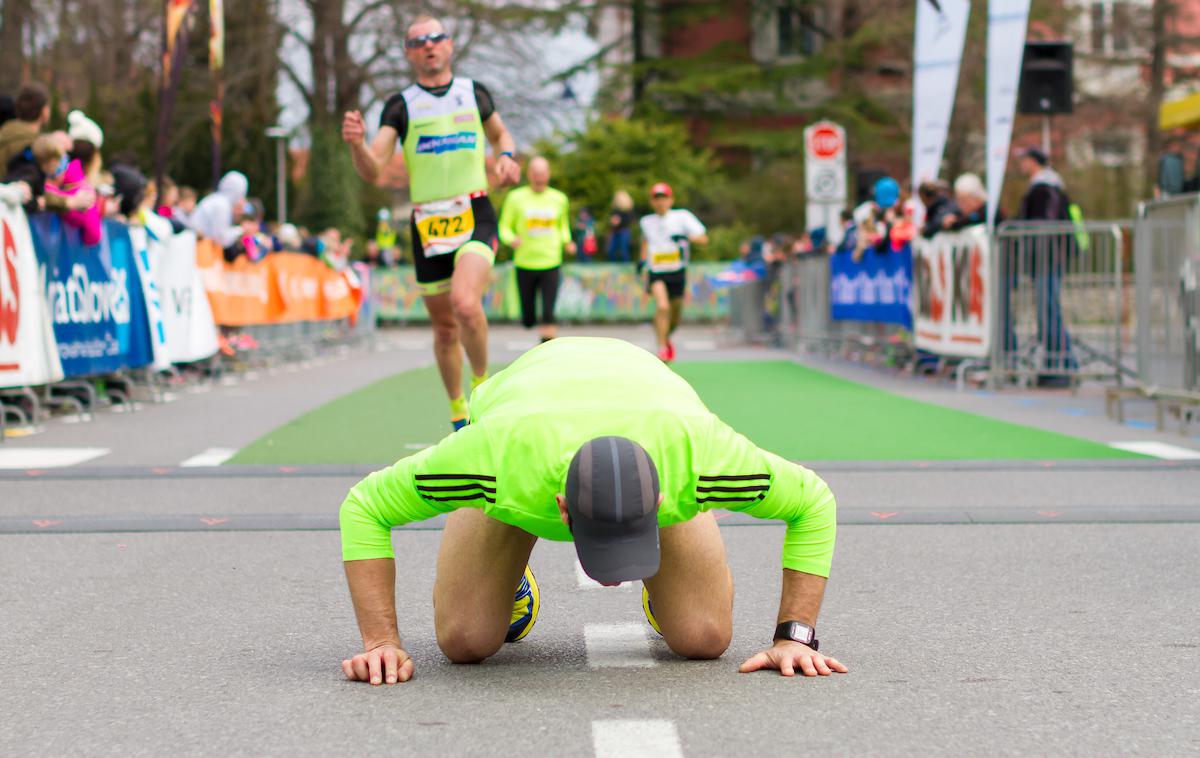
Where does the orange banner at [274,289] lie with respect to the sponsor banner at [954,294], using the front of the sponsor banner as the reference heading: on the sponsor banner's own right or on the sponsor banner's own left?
on the sponsor banner's own right

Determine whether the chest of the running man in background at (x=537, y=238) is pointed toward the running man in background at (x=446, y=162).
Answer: yes

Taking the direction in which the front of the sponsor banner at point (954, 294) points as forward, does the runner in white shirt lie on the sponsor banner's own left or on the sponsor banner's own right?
on the sponsor banner's own right

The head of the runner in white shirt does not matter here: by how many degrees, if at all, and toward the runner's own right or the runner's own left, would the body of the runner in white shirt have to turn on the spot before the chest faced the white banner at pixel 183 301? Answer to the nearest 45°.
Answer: approximately 45° to the runner's own right

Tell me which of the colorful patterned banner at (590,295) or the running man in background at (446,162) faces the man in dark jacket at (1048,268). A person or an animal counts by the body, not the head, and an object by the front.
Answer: the colorful patterned banner

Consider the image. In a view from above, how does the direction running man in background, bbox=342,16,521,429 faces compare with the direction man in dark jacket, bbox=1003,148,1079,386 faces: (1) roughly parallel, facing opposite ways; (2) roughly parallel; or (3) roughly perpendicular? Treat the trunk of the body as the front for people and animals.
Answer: roughly perpendicular
